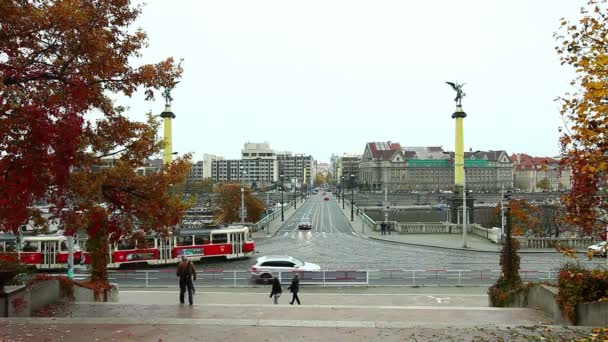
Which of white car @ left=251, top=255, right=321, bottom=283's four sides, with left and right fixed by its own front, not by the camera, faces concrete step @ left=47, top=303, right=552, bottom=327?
right

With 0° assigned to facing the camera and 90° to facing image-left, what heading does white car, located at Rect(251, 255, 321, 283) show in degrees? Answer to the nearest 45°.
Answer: approximately 270°

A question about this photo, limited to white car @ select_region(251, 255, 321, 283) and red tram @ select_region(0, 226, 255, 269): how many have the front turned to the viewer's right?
2

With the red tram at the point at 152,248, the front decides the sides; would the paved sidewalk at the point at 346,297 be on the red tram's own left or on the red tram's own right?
on the red tram's own right

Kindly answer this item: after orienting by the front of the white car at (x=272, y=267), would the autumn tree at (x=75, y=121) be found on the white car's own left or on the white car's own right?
on the white car's own right

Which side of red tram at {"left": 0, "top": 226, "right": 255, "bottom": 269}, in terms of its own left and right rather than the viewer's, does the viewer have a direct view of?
right

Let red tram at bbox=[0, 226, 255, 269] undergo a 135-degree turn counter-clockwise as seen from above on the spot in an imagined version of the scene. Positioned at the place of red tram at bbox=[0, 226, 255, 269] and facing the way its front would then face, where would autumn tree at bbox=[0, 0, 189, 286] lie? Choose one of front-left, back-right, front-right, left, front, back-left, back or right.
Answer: back-left

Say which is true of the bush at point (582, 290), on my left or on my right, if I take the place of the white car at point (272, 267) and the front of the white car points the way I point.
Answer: on my right
